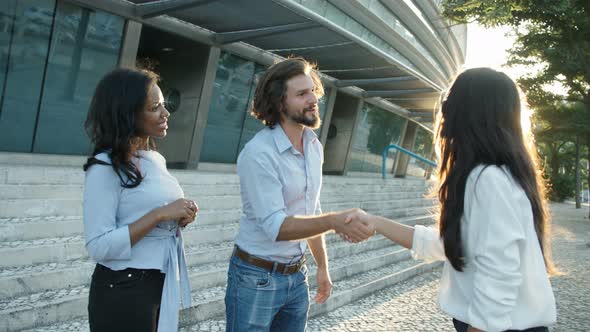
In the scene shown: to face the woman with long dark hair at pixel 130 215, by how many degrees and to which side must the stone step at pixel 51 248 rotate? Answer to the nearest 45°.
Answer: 0° — it already faces them

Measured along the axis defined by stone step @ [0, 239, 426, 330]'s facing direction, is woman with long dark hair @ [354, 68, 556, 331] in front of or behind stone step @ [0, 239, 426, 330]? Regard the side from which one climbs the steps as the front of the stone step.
in front

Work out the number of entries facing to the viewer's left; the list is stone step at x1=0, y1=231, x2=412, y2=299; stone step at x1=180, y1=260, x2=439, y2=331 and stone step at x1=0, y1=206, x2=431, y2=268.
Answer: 0

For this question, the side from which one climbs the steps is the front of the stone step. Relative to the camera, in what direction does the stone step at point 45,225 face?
facing the viewer and to the right of the viewer

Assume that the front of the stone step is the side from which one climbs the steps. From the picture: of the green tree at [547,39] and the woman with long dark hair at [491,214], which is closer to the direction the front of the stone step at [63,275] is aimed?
the woman with long dark hair

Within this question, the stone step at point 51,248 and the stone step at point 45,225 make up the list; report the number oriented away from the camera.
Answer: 0

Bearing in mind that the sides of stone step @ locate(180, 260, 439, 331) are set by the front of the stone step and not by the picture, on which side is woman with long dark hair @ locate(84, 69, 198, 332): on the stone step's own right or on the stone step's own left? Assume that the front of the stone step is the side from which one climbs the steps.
on the stone step's own right

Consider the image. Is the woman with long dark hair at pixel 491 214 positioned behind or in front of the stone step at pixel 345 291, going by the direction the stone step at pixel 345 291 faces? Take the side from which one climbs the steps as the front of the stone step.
in front

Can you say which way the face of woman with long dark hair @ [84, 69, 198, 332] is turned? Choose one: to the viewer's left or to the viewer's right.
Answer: to the viewer's right

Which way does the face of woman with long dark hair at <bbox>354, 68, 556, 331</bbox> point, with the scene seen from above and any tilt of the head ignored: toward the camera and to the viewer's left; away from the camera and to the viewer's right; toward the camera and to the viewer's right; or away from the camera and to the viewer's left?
away from the camera and to the viewer's left
